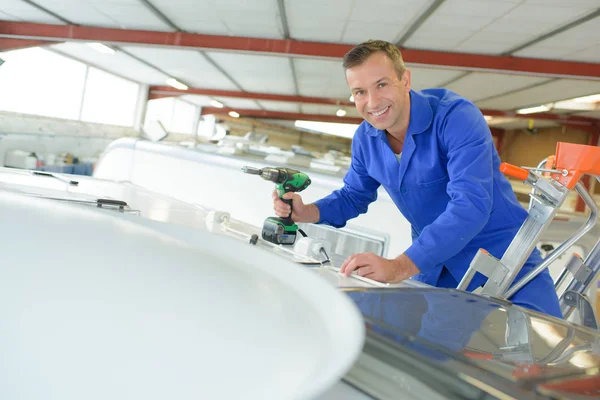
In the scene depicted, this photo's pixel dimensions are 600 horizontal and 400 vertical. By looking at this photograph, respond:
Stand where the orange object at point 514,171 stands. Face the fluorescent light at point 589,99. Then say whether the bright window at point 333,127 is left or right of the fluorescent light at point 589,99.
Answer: left

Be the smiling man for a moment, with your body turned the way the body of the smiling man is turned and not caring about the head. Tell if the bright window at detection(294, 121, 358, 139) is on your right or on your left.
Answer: on your right

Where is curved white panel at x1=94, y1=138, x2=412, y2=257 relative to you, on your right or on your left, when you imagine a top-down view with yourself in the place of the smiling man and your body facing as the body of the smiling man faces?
on your right

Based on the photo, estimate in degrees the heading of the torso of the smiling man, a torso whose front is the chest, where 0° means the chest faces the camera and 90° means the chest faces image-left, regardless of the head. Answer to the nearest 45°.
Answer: approximately 45°

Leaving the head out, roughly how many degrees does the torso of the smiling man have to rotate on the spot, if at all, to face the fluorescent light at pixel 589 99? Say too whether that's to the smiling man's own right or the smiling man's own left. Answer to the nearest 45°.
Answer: approximately 135° to the smiling man's own right

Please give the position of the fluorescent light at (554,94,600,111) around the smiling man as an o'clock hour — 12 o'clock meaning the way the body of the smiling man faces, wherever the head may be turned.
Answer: The fluorescent light is roughly at 5 o'clock from the smiling man.

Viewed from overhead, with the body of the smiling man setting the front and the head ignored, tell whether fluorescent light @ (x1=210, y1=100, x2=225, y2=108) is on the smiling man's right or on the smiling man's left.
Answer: on the smiling man's right

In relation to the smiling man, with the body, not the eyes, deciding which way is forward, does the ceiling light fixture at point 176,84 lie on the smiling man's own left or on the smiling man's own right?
on the smiling man's own right
